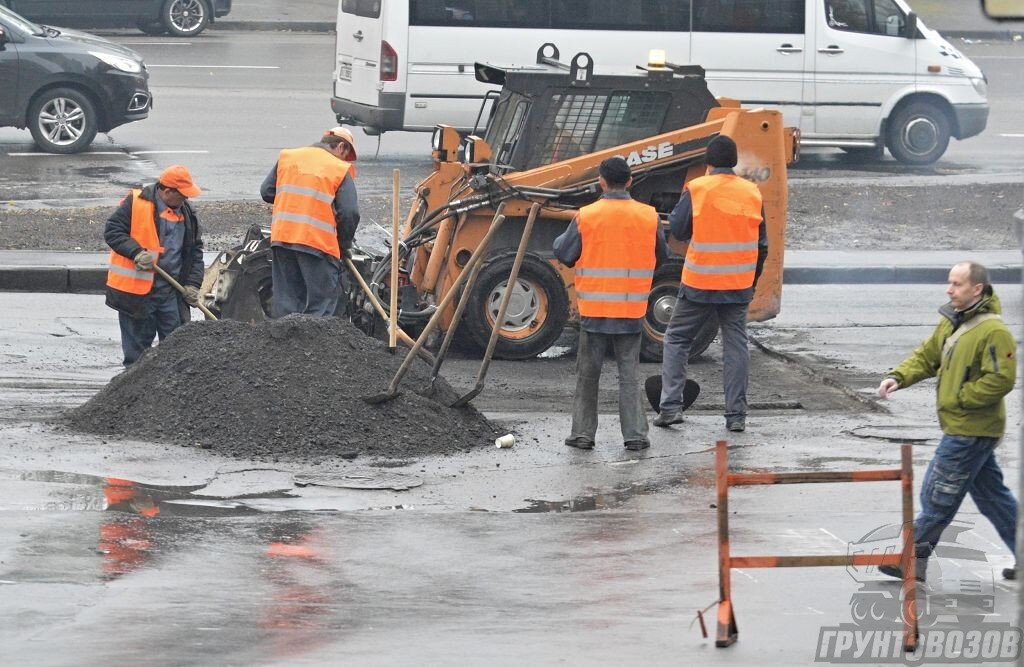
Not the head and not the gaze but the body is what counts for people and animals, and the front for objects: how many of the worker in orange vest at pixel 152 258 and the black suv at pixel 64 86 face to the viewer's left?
0

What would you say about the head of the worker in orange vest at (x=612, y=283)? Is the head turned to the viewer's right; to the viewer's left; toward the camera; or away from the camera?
away from the camera

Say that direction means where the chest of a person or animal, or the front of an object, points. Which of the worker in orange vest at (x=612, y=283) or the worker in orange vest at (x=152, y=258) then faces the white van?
the worker in orange vest at (x=612, y=283)

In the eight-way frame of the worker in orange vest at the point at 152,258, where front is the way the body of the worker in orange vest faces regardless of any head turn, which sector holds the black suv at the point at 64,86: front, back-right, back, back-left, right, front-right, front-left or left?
back-left

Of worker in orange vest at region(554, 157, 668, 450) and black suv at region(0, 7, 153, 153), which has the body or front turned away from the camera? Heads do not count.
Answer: the worker in orange vest

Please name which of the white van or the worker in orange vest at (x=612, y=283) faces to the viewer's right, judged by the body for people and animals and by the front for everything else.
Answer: the white van

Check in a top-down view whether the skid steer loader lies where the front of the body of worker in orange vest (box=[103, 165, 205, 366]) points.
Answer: no

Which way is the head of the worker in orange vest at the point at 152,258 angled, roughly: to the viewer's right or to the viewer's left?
to the viewer's right

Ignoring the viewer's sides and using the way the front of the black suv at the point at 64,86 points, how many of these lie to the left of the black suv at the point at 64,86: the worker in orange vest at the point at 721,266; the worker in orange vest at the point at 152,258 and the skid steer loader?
0

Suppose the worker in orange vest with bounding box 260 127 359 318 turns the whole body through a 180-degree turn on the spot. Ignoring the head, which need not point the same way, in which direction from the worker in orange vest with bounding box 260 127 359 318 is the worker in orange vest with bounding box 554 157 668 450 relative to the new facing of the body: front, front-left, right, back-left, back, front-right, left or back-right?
left

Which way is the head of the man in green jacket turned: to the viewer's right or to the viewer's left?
to the viewer's left

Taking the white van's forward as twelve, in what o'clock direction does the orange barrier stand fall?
The orange barrier stand is roughly at 3 o'clock from the white van.

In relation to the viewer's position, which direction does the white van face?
facing to the right of the viewer

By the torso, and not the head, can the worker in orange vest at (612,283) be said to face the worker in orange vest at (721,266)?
no

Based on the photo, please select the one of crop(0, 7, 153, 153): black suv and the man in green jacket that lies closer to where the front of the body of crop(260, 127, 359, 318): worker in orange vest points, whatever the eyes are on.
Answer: the black suv

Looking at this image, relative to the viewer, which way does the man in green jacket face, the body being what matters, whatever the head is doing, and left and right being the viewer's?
facing to the left of the viewer

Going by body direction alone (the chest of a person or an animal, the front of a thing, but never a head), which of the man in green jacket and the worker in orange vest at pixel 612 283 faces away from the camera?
the worker in orange vest

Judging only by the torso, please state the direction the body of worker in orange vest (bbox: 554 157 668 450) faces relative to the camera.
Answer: away from the camera

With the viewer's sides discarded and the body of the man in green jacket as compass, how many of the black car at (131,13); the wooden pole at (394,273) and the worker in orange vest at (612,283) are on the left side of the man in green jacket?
0

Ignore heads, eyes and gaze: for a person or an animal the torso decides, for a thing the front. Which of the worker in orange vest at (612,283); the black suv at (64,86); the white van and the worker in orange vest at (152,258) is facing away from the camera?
the worker in orange vest at (612,283)

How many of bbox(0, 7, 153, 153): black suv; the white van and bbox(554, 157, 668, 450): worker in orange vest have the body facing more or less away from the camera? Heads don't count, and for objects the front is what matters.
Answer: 1
